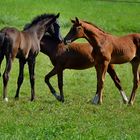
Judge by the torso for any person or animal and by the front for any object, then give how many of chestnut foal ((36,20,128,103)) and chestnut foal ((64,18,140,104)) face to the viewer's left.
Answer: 2

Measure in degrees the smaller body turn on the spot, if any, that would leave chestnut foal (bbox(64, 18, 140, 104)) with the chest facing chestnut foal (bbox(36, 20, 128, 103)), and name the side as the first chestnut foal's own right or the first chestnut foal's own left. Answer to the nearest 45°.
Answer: approximately 45° to the first chestnut foal's own right

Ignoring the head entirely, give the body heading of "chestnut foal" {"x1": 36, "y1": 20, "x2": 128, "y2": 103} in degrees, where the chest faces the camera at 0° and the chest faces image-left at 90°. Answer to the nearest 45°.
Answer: approximately 90°

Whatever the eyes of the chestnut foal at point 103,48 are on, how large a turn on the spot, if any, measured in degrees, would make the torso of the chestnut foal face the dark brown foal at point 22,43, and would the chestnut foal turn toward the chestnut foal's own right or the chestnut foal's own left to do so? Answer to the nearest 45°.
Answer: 0° — it already faces it

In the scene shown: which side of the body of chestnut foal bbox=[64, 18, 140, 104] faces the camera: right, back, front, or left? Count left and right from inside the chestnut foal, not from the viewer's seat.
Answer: left

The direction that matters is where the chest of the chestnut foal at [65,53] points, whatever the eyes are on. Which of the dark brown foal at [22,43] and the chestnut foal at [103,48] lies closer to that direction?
the dark brown foal
